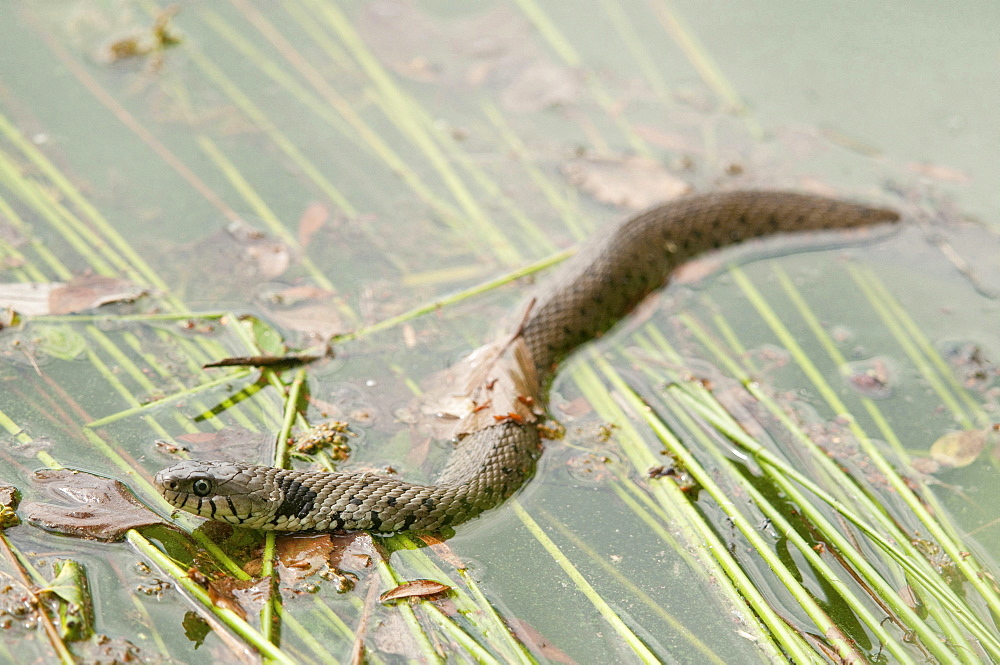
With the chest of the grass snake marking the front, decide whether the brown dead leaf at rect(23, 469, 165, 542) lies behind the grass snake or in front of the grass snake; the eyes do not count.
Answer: in front

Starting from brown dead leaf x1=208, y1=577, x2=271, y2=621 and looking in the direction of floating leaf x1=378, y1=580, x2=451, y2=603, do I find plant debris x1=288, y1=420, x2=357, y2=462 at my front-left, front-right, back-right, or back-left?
front-left

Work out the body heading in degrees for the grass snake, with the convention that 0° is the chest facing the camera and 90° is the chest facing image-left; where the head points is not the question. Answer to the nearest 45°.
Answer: approximately 90°

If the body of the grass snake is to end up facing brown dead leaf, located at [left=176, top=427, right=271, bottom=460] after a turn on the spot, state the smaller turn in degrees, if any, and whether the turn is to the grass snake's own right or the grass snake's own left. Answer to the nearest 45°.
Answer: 0° — it already faces it

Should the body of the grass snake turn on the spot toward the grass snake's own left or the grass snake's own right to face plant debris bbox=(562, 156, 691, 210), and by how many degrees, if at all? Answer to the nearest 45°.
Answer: approximately 135° to the grass snake's own right

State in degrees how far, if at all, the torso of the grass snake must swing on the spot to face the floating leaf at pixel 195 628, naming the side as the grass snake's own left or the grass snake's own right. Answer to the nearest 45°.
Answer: approximately 45° to the grass snake's own left

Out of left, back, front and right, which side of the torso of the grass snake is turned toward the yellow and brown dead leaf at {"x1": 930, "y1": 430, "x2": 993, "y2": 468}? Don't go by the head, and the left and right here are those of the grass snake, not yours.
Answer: back

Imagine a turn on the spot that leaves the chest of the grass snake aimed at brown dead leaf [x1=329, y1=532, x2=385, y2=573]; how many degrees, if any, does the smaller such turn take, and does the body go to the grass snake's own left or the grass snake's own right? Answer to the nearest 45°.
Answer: approximately 45° to the grass snake's own left

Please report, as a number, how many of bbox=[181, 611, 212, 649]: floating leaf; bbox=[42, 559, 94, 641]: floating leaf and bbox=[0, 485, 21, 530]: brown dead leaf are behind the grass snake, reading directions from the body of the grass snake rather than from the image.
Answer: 0

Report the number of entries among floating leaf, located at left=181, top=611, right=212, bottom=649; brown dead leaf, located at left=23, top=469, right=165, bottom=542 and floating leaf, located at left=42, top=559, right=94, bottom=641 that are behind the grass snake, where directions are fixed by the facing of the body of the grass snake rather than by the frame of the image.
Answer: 0

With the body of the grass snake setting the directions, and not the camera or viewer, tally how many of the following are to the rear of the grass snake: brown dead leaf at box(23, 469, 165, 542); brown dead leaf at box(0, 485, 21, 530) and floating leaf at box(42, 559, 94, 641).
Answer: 0

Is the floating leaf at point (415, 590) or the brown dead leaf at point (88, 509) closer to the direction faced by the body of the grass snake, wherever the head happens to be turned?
the brown dead leaf

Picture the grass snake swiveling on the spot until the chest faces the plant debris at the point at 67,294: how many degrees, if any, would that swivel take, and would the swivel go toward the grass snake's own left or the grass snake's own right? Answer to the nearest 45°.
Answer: approximately 45° to the grass snake's own right

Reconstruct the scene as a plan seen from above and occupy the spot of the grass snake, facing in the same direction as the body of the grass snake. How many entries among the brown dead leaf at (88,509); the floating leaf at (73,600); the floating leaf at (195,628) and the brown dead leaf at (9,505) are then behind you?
0
